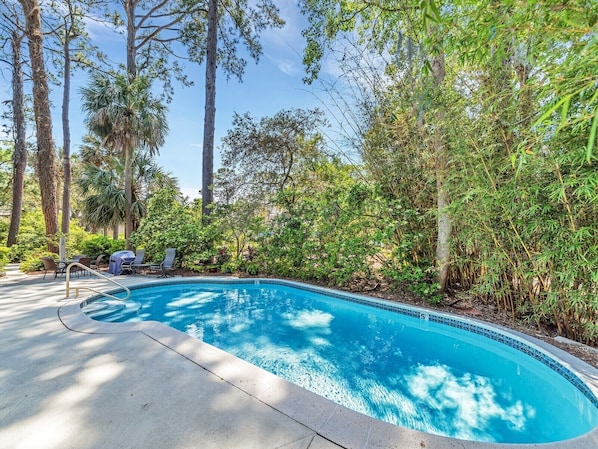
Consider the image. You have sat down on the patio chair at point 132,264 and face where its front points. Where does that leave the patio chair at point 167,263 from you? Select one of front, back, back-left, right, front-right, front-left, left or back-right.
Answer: left

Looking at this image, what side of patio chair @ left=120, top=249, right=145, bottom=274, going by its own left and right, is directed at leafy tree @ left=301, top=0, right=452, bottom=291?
left

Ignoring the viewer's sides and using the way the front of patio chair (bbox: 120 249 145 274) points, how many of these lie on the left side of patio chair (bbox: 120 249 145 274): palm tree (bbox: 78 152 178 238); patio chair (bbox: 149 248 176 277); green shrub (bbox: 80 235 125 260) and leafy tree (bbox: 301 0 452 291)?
2

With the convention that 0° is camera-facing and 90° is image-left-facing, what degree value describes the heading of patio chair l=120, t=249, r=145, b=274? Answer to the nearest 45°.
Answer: approximately 45°

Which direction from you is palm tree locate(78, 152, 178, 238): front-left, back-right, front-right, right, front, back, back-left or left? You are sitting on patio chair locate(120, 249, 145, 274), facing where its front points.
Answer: back-right

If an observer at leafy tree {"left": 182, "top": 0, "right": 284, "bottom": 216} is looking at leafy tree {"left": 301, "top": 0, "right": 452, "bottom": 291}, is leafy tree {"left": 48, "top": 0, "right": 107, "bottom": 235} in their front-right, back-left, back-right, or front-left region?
back-right

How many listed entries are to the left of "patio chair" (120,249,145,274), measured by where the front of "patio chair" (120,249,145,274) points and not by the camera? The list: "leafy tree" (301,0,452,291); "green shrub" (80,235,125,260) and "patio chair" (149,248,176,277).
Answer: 2
